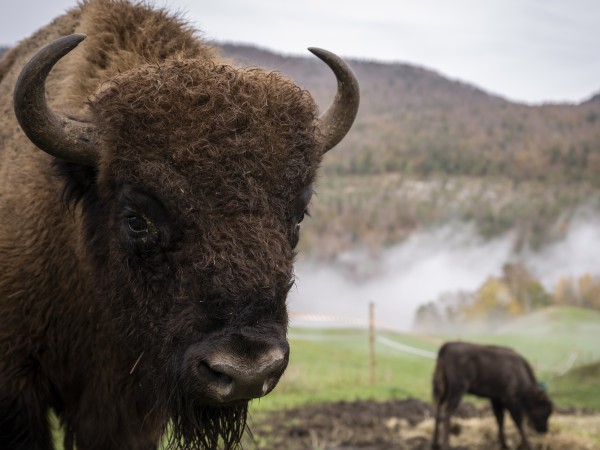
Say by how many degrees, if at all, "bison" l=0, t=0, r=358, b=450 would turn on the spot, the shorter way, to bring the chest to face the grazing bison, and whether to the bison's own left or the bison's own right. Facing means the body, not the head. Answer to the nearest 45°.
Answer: approximately 90° to the bison's own left

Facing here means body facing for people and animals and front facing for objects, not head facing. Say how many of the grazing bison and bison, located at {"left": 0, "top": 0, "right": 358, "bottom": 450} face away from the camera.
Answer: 0

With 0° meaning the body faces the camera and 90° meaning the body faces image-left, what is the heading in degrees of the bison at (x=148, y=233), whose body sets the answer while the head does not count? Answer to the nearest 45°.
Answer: approximately 315°

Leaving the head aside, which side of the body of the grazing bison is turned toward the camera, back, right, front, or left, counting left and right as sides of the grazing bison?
right

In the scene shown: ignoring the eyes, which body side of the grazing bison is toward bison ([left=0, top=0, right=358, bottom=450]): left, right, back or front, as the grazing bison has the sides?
right
